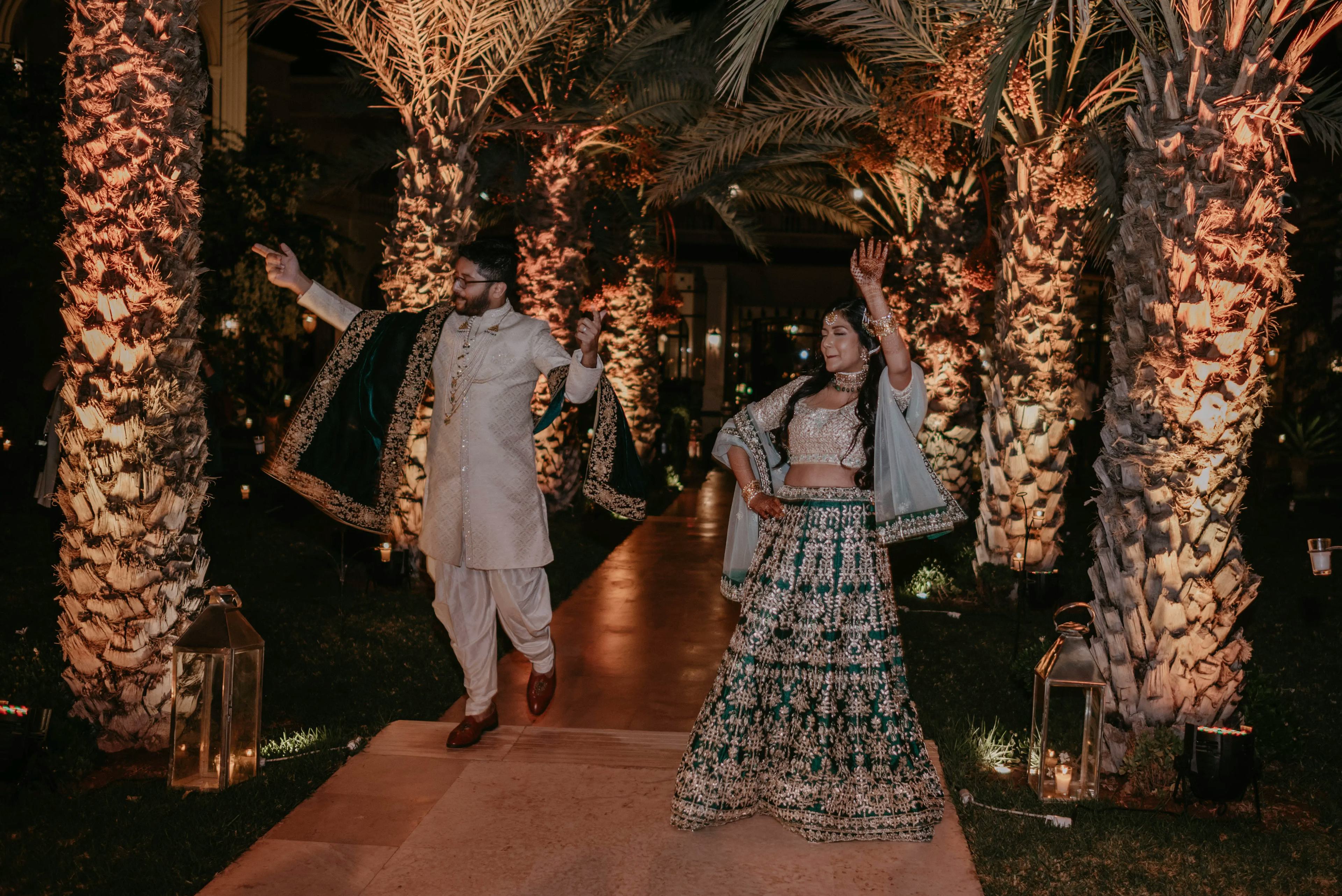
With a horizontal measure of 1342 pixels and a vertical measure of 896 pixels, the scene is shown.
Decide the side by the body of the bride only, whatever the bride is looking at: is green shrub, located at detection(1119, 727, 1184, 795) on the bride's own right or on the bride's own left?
on the bride's own left

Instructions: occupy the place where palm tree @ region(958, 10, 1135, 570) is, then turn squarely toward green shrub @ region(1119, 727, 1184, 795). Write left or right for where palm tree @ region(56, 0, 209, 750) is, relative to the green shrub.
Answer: right

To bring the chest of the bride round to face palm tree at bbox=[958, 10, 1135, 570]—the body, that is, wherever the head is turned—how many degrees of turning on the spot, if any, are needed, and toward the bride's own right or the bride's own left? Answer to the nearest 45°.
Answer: approximately 180°

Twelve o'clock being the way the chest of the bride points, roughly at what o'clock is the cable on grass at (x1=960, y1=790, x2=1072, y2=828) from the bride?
The cable on grass is roughly at 8 o'clock from the bride.

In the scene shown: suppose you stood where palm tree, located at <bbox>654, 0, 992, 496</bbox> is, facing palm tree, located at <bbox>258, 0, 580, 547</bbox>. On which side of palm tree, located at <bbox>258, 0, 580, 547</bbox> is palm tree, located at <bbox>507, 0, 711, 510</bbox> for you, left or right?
right

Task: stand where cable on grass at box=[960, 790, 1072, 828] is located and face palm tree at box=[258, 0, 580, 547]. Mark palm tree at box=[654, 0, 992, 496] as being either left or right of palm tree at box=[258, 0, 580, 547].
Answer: right

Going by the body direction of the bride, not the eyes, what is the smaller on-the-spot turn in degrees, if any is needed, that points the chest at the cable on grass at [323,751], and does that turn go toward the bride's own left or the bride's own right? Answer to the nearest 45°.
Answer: approximately 90° to the bride's own right

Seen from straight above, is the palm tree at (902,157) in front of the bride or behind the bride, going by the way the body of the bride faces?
behind

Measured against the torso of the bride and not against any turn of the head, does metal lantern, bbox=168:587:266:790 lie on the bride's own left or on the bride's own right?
on the bride's own right

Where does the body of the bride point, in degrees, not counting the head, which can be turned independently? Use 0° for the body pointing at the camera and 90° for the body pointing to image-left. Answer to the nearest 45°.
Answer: approximately 0°

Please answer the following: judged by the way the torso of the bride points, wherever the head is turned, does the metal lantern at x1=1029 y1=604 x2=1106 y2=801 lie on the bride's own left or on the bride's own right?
on the bride's own left

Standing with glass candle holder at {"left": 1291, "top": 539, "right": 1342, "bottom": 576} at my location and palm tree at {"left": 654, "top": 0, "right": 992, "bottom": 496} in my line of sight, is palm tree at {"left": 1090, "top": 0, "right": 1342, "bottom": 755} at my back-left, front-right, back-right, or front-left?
back-left
